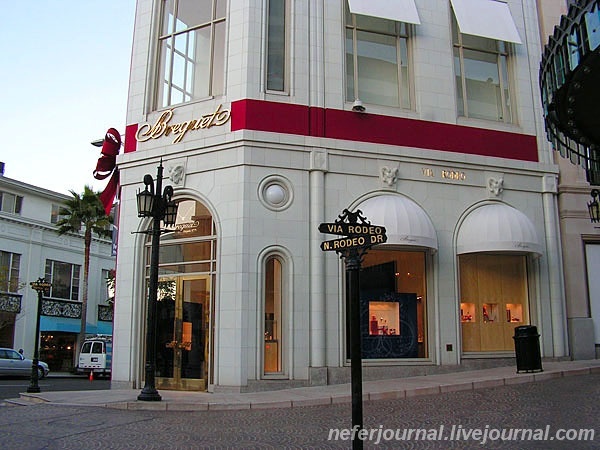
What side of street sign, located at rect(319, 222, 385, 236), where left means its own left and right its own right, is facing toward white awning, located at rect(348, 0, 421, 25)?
back

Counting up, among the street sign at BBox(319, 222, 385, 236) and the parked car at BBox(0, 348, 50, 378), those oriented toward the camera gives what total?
1

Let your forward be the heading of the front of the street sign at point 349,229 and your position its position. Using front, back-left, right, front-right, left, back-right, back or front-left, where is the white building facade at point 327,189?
back

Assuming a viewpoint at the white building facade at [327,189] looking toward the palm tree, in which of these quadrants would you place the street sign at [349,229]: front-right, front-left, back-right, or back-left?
back-left

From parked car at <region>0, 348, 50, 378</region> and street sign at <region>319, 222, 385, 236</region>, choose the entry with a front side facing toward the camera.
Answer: the street sign

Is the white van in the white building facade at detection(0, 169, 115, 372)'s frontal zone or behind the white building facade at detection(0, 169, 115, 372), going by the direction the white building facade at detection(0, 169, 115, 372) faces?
frontal zone

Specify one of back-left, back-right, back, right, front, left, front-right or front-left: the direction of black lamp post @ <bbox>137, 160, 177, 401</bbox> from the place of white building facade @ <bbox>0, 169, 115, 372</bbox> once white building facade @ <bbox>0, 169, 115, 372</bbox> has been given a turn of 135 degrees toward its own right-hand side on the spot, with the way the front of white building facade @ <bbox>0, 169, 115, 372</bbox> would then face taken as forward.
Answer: left

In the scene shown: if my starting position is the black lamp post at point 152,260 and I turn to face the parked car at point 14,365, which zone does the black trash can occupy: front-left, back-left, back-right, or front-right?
back-right

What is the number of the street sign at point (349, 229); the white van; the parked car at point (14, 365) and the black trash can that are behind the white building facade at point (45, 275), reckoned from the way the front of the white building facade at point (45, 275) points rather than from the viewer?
0

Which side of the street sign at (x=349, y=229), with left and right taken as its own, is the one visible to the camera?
front

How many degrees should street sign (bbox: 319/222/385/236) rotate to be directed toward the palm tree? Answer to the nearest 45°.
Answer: approximately 135° to its right

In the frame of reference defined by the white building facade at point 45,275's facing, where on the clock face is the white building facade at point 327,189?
the white building facade at point 327,189 is roughly at 1 o'clock from the white building facade at point 45,275.

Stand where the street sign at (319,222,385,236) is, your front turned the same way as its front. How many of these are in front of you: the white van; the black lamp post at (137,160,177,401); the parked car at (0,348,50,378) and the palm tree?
0

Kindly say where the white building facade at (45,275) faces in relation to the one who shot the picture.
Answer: facing the viewer and to the right of the viewer

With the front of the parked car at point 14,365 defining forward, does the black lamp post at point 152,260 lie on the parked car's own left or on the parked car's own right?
on the parked car's own right

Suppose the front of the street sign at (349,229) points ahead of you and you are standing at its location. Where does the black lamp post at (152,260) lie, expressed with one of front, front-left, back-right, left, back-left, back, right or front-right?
back-right

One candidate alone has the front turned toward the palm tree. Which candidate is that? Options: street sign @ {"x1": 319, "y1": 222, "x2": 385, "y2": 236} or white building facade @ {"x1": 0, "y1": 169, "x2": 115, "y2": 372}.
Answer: the white building facade
